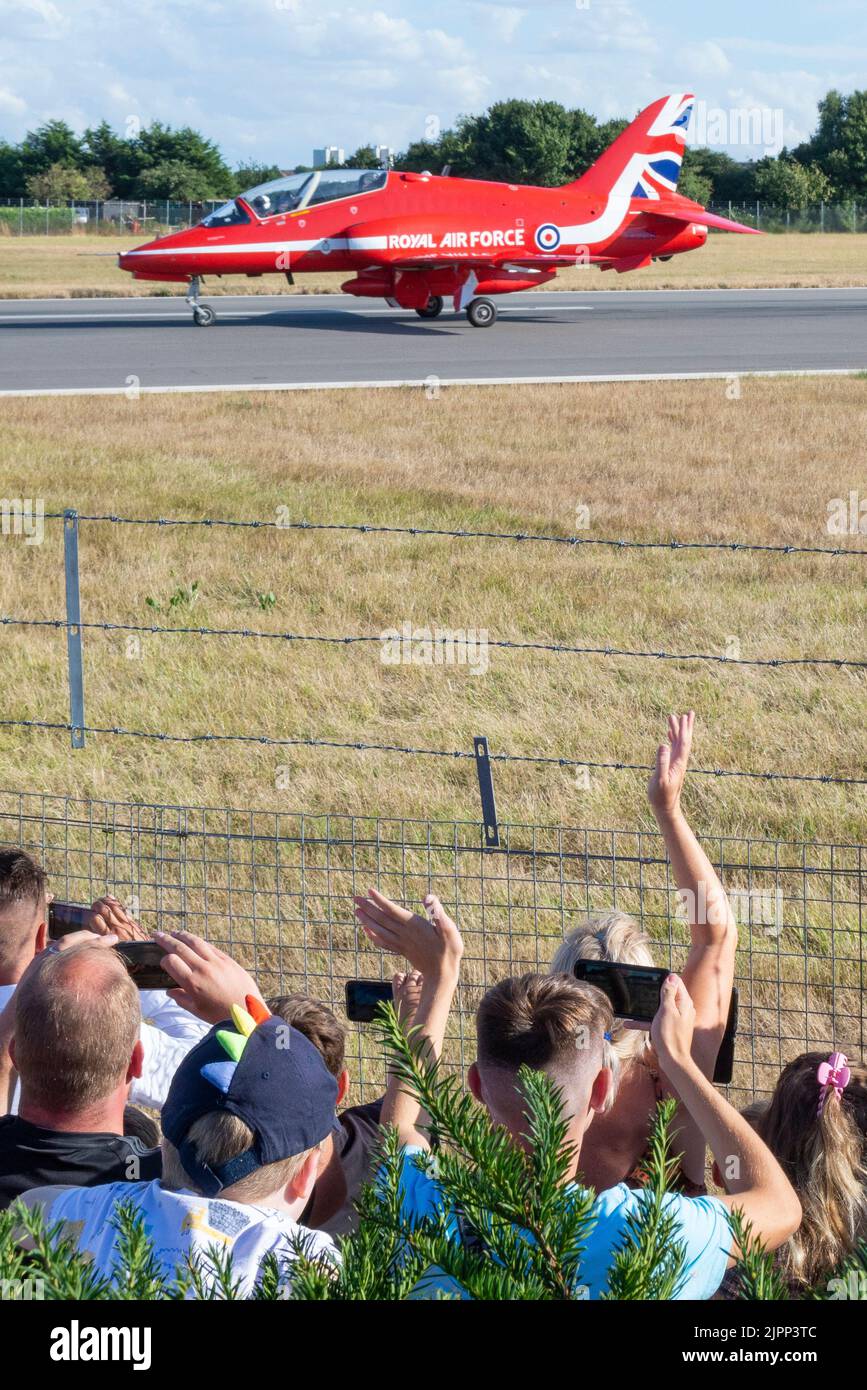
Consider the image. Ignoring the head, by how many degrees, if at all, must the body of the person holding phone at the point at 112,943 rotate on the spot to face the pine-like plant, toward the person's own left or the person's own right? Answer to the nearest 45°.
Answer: approximately 135° to the person's own right

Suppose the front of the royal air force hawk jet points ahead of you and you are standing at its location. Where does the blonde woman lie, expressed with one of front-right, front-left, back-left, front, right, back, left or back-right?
left

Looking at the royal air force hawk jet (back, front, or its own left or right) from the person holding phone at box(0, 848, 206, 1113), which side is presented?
left

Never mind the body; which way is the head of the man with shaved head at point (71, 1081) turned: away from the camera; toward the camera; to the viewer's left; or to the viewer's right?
away from the camera

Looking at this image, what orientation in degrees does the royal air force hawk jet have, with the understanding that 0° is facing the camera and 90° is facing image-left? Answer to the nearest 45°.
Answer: approximately 90°

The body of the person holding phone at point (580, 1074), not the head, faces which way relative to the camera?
away from the camera

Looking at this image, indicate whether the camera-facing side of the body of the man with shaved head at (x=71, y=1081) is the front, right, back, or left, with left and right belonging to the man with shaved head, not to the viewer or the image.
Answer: back

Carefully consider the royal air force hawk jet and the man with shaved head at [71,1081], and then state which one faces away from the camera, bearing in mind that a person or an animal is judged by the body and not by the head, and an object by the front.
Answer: the man with shaved head

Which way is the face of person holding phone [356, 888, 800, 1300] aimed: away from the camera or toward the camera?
away from the camera

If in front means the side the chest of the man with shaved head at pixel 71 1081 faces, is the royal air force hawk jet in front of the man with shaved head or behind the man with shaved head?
in front

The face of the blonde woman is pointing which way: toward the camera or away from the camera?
away from the camera

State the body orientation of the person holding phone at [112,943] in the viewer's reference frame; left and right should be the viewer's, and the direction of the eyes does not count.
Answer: facing away from the viewer and to the right of the viewer
